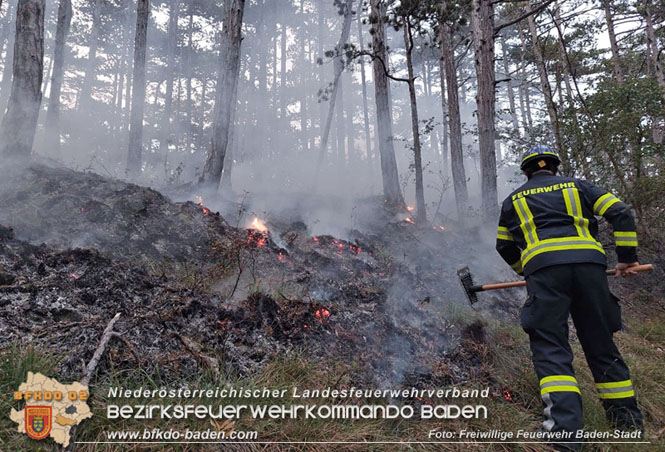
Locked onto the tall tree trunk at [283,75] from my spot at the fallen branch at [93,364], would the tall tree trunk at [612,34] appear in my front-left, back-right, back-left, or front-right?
front-right

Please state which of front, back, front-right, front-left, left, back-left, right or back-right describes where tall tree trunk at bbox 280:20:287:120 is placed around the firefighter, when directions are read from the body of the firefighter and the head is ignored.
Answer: front-left

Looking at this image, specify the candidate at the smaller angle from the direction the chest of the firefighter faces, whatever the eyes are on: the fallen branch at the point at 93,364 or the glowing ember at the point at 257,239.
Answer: the glowing ember

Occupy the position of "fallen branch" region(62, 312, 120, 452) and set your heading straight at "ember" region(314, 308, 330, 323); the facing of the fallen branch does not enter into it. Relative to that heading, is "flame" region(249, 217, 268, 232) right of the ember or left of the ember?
left

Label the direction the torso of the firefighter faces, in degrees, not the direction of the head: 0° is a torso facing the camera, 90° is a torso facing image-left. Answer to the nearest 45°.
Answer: approximately 180°

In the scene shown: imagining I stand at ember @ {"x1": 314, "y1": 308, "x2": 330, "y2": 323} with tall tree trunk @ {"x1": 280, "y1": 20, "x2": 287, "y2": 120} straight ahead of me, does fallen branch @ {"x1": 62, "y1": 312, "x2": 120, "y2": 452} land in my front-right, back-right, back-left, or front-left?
back-left

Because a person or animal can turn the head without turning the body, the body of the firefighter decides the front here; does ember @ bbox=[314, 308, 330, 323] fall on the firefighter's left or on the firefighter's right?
on the firefighter's left

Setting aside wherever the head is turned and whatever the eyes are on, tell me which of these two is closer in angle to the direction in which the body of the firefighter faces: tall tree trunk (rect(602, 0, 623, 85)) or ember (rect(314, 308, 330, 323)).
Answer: the tall tree trunk

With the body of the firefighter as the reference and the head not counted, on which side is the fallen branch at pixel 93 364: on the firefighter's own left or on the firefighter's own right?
on the firefighter's own left

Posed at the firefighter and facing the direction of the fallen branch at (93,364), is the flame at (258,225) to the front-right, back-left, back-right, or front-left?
front-right
